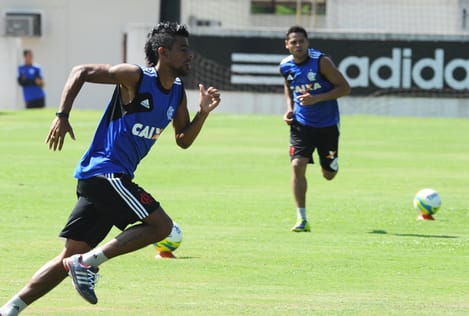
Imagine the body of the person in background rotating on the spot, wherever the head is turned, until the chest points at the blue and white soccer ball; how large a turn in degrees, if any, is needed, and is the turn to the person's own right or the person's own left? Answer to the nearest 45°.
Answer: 0° — they already face it

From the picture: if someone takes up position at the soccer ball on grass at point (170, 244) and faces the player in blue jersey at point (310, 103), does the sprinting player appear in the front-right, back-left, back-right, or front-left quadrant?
back-right

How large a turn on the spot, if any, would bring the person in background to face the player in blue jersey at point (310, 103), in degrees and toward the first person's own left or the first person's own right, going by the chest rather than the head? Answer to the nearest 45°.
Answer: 0° — they already face them

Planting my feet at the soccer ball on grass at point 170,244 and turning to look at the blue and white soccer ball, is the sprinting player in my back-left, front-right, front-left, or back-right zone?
back-right

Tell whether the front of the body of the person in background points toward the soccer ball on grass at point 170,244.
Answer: yes

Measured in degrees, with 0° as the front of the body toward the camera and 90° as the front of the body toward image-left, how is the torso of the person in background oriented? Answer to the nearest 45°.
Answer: approximately 0°
